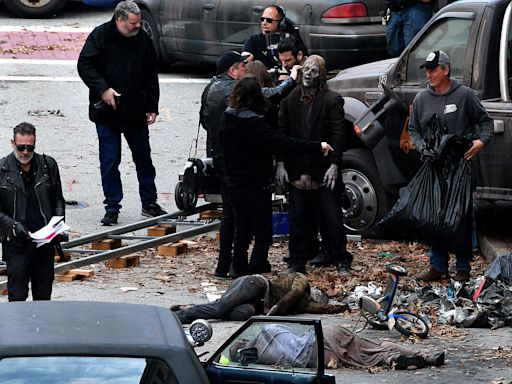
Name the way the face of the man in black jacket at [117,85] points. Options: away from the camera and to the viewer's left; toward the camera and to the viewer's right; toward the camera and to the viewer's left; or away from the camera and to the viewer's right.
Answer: toward the camera and to the viewer's right

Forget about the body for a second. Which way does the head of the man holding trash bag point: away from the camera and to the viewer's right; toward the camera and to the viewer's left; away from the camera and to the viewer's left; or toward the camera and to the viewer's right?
toward the camera and to the viewer's left

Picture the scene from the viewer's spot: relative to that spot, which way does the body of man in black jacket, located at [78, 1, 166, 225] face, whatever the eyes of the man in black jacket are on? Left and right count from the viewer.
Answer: facing the viewer and to the right of the viewer

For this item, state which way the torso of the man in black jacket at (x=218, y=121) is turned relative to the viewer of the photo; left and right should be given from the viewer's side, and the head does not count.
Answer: facing to the right of the viewer
